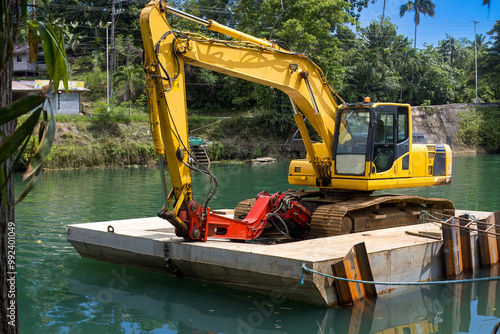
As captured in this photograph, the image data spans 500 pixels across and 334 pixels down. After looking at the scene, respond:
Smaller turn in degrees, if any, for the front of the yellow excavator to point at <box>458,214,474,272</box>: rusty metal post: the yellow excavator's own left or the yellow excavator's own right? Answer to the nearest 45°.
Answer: approximately 135° to the yellow excavator's own left

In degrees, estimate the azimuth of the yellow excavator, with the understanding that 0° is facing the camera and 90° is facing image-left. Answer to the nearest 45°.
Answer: approximately 45°

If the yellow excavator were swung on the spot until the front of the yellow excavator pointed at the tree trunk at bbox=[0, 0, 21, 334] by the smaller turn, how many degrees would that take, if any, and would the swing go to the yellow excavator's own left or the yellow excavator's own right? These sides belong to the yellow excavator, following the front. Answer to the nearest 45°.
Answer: approximately 45° to the yellow excavator's own left

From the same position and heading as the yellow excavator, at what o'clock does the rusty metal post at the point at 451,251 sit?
The rusty metal post is roughly at 8 o'clock from the yellow excavator.

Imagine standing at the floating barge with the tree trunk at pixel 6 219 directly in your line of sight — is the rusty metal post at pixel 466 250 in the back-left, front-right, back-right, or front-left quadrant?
back-left

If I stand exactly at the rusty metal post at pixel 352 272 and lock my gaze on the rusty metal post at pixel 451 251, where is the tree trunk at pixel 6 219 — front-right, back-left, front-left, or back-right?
back-right

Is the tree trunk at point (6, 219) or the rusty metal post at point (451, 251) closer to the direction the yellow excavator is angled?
the tree trunk
